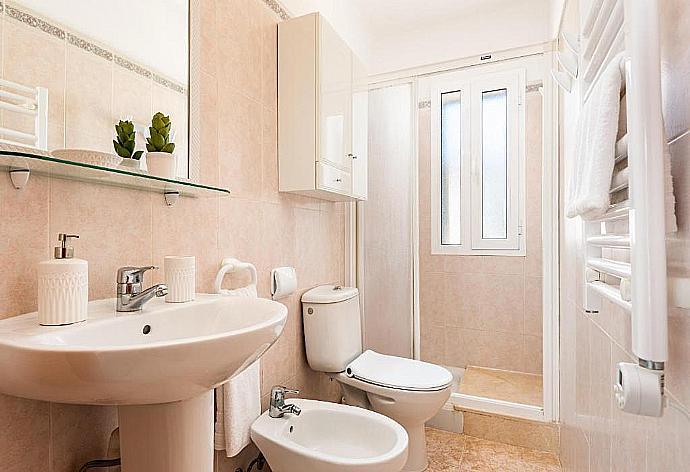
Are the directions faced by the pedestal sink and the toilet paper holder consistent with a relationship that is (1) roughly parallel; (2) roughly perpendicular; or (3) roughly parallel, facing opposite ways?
roughly parallel

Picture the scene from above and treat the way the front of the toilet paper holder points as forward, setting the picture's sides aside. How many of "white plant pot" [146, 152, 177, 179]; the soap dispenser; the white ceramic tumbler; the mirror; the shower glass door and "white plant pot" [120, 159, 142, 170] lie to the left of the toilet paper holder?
1

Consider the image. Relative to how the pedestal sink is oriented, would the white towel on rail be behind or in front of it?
in front

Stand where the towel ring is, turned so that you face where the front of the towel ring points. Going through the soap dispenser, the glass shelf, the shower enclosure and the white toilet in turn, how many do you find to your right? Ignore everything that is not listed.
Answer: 2

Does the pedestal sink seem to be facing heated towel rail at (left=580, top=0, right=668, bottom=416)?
yes

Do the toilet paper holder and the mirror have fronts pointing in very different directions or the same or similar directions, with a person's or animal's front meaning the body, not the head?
same or similar directions

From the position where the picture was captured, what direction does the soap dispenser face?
facing to the right of the viewer

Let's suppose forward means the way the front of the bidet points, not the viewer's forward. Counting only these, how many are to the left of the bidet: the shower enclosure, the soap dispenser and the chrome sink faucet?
1

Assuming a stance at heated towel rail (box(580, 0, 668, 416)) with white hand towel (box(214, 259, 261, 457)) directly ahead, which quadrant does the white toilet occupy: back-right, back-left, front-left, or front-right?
front-right

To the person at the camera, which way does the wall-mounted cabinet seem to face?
facing the viewer and to the right of the viewer

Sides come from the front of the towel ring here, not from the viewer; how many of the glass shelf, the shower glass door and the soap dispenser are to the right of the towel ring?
2

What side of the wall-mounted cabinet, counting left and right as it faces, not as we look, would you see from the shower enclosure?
left

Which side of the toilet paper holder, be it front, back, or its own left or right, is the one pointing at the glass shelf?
right

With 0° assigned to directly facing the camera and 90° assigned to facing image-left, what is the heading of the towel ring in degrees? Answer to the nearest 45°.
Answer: approximately 315°
